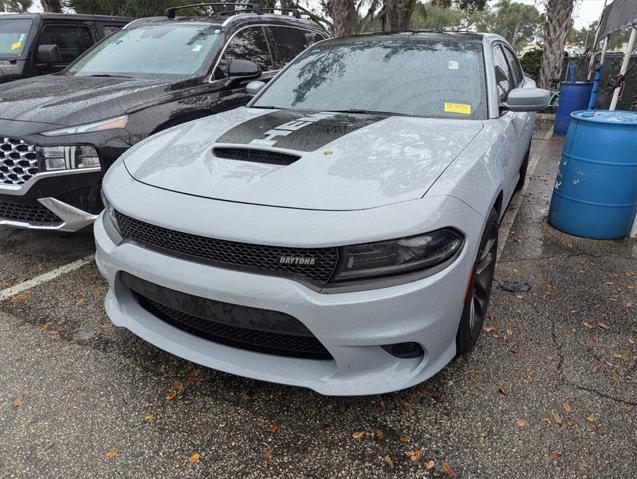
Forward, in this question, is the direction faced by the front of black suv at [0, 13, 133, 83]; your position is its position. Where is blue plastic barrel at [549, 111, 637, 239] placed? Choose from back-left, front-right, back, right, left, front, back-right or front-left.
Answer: left

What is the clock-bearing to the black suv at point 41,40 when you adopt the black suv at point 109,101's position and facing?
the black suv at point 41,40 is roughly at 4 o'clock from the black suv at point 109,101.

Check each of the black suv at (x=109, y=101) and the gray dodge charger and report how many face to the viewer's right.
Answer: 0

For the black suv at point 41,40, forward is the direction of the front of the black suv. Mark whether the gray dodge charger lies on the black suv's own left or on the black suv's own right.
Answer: on the black suv's own left

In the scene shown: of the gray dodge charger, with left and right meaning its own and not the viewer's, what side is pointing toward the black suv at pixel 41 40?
right

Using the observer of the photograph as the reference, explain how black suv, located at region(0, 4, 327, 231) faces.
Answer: facing the viewer and to the left of the viewer

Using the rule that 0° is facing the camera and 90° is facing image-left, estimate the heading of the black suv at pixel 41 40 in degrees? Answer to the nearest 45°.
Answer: approximately 45°

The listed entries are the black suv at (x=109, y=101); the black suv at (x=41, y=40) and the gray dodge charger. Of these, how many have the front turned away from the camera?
0

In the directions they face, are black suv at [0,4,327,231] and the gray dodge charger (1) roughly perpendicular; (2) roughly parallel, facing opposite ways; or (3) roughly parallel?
roughly parallel

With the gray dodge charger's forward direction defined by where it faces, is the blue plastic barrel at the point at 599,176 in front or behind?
behind
